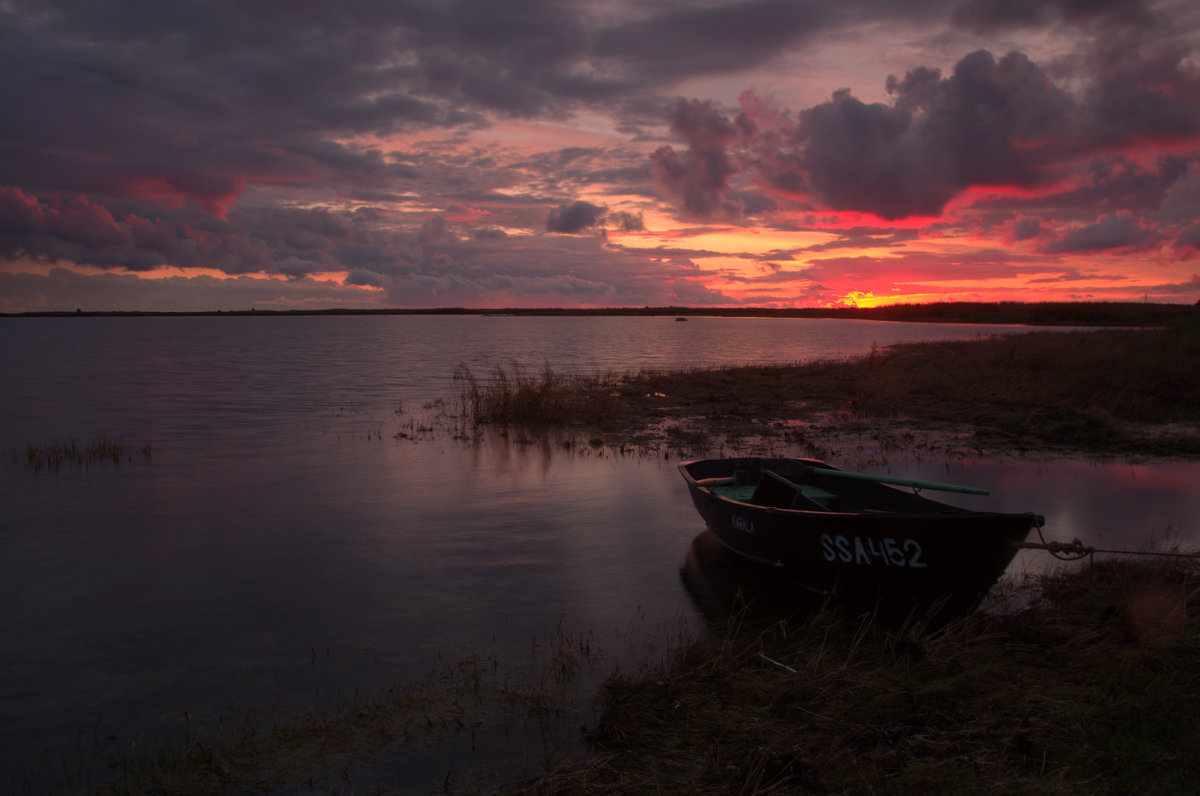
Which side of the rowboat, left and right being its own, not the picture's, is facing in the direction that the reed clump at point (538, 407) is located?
back

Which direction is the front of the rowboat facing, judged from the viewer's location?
facing the viewer and to the right of the viewer

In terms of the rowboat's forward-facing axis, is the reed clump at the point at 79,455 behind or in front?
behind
